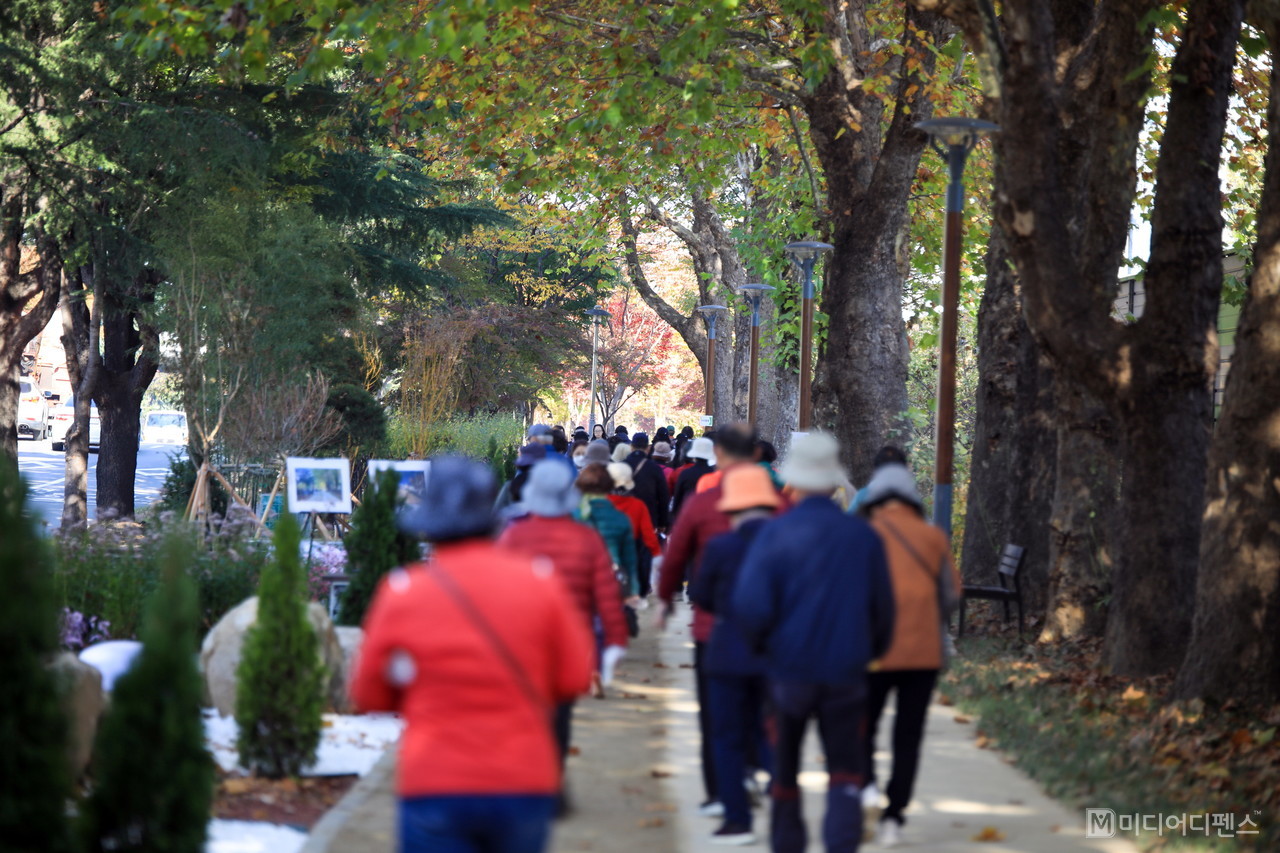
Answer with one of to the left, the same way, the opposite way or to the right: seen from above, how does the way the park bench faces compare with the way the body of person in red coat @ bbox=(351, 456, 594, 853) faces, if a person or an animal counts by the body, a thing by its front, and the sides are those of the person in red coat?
to the left

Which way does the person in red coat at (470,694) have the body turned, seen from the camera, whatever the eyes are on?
away from the camera

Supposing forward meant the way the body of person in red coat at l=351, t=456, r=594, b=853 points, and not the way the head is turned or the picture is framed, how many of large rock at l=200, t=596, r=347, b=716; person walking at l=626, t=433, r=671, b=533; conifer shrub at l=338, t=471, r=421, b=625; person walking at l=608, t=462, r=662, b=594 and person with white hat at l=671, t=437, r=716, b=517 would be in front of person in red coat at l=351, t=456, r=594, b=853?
5

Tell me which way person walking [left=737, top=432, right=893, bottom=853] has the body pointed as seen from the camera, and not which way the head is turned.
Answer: away from the camera

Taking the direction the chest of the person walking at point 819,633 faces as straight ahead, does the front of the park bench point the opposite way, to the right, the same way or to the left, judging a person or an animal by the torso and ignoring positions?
to the left

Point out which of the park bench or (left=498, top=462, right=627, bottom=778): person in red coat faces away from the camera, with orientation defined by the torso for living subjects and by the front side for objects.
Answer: the person in red coat

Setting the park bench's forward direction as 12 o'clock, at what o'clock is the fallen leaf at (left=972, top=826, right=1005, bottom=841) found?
The fallen leaf is roughly at 9 o'clock from the park bench.

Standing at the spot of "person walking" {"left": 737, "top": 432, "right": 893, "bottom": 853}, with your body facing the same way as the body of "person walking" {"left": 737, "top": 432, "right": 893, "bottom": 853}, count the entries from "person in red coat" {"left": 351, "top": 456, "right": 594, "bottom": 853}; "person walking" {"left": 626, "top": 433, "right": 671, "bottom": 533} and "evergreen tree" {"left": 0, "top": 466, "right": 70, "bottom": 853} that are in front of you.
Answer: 1

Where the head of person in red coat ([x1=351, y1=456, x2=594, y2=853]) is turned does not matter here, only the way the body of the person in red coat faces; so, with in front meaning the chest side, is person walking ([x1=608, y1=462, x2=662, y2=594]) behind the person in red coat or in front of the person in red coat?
in front

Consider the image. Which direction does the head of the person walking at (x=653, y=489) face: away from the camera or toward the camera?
away from the camera

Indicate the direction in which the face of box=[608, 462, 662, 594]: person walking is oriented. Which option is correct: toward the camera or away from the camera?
away from the camera

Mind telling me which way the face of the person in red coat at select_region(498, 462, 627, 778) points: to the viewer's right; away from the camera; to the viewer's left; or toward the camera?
away from the camera

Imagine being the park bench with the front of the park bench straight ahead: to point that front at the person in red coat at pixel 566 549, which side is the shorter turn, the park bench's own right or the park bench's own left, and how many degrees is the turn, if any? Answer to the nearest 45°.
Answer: approximately 90° to the park bench's own left

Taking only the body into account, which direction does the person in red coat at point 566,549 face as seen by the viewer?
away from the camera

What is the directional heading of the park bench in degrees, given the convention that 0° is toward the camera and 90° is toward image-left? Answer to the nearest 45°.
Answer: approximately 90°

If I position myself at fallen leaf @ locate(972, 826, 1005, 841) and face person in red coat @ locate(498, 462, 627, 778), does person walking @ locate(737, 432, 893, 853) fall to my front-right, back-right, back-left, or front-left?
front-left

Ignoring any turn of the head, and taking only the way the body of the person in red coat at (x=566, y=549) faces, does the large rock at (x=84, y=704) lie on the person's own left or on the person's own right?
on the person's own left
